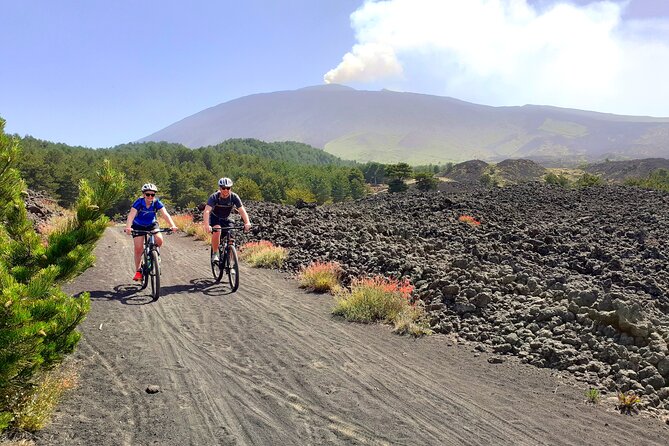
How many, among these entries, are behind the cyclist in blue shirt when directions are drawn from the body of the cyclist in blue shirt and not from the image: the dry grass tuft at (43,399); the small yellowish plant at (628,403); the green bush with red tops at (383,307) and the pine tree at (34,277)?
0

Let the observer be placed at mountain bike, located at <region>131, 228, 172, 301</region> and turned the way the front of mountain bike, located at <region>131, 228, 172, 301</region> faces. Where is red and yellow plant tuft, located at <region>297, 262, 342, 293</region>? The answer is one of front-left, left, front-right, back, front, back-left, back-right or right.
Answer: left

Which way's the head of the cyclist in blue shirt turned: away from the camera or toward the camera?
toward the camera

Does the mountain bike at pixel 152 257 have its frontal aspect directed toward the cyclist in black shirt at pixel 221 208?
no

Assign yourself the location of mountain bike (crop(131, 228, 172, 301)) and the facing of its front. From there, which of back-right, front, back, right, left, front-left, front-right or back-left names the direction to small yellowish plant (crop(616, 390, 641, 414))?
front-left

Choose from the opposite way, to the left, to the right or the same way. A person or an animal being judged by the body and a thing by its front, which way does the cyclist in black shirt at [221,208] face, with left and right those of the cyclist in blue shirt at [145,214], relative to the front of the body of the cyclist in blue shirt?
the same way

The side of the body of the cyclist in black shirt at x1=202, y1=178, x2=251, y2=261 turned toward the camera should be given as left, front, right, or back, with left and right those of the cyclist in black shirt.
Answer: front

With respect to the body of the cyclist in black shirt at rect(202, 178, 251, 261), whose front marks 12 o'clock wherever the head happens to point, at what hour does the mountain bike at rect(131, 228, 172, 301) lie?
The mountain bike is roughly at 2 o'clock from the cyclist in black shirt.

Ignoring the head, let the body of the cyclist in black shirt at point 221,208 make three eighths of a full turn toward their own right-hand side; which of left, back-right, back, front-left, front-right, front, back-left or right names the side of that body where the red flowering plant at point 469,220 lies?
right

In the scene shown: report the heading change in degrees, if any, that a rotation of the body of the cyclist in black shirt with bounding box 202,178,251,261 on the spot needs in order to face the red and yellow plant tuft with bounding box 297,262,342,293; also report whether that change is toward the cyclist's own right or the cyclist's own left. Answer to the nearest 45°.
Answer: approximately 90° to the cyclist's own left

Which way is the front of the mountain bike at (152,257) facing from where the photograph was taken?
facing the viewer

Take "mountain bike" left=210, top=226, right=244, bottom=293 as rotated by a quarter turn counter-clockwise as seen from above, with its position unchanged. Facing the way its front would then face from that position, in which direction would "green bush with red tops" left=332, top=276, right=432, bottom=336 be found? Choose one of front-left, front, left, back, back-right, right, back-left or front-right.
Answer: right

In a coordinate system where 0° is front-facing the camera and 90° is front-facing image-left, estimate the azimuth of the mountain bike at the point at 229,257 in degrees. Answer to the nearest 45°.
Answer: approximately 315°

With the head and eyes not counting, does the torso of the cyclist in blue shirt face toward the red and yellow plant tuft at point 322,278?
no

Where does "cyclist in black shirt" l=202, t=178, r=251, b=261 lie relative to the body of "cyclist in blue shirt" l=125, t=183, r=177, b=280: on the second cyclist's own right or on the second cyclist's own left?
on the second cyclist's own left

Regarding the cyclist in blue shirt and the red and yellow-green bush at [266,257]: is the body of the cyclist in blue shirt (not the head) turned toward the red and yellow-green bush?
no

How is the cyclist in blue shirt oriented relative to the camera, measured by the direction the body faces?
toward the camera

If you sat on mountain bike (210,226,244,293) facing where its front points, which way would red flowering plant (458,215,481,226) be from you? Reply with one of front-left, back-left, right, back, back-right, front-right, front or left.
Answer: left
